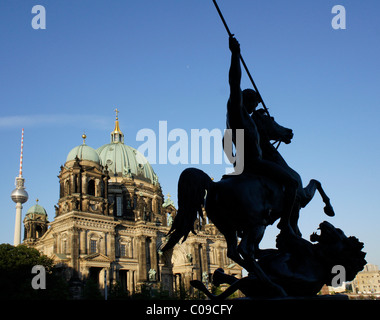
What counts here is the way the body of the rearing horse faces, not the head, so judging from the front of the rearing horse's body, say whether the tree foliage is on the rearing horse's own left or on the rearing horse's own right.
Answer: on the rearing horse's own left

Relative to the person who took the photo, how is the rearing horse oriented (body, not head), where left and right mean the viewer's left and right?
facing to the right of the viewer

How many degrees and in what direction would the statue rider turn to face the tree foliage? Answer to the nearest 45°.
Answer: approximately 135° to its left

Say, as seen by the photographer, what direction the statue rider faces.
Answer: facing to the right of the viewer
